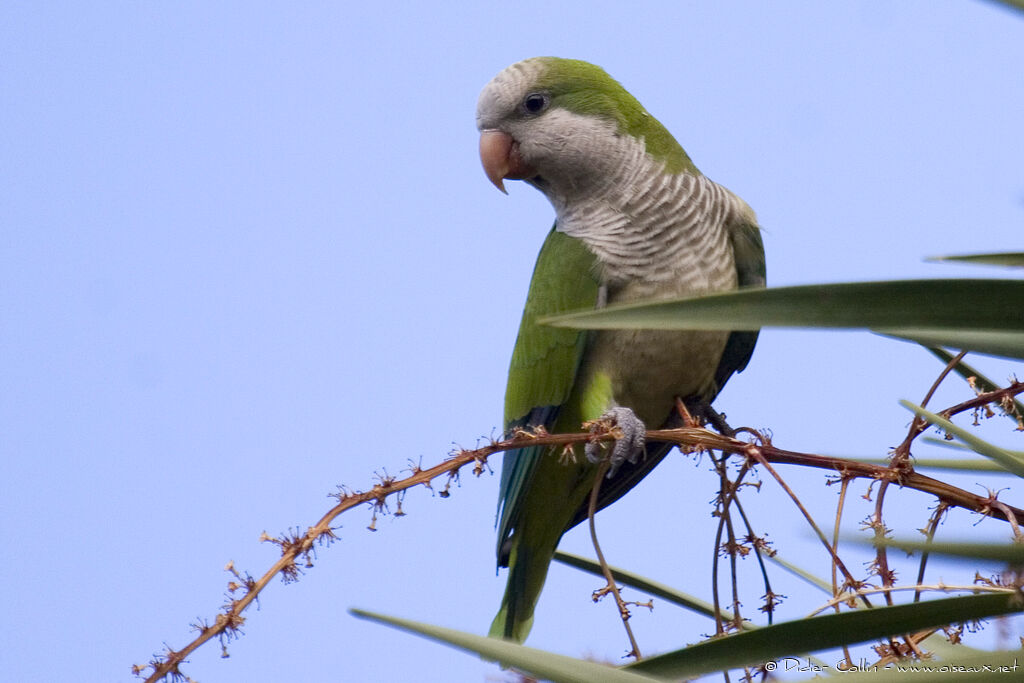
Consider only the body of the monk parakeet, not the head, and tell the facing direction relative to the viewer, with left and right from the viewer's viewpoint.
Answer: facing the viewer and to the right of the viewer
